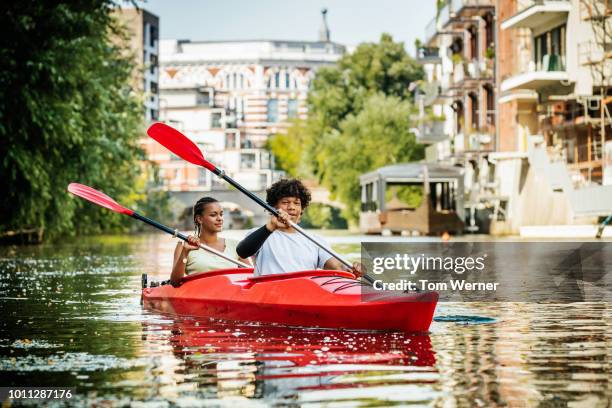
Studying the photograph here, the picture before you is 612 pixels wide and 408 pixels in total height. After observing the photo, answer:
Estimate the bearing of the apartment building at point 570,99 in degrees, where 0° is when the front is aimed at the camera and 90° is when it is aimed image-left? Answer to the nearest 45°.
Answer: approximately 45°

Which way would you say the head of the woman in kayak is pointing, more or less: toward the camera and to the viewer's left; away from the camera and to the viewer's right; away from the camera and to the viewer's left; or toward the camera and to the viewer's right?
toward the camera and to the viewer's right

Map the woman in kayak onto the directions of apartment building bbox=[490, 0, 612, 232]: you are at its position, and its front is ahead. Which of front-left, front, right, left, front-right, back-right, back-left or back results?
front-left
